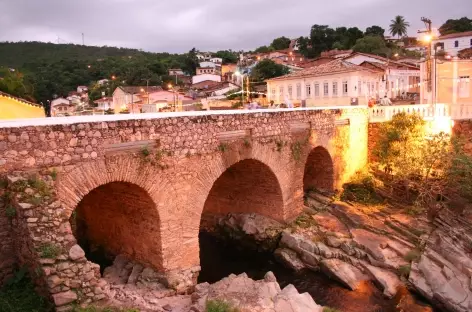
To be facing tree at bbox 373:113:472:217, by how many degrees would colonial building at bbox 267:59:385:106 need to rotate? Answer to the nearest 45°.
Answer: approximately 45° to its left

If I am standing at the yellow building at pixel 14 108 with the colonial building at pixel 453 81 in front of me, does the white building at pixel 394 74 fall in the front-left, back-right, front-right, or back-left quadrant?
front-left

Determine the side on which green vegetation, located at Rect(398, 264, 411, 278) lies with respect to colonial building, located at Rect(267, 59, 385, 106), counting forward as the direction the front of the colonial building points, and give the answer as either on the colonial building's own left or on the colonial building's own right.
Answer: on the colonial building's own left

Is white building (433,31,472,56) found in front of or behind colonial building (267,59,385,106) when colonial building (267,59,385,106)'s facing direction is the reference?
behind

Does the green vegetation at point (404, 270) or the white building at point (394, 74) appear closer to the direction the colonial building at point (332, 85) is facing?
the green vegetation

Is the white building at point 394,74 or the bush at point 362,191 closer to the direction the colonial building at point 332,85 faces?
the bush

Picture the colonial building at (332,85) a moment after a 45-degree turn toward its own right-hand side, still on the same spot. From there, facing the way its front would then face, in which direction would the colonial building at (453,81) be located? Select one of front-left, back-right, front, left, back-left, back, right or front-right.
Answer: back

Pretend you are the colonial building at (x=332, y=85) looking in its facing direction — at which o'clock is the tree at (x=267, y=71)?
The tree is roughly at 4 o'clock from the colonial building.

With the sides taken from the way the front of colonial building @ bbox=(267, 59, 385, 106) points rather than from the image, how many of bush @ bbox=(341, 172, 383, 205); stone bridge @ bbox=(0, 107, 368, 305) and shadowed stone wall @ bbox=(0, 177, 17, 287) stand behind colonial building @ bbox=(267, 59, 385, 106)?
0

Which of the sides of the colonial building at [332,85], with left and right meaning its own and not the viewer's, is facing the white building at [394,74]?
back

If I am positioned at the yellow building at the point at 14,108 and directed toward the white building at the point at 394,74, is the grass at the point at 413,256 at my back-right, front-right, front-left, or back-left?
front-right

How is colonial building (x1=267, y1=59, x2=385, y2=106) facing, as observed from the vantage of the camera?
facing the viewer and to the left of the viewer

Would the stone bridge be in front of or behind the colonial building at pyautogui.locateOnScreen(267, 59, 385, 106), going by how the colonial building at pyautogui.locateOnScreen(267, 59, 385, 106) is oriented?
in front

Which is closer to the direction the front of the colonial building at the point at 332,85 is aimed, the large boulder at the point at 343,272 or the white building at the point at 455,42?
the large boulder

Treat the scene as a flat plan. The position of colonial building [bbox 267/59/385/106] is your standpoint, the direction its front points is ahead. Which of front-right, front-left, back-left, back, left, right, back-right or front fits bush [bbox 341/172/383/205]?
front-left
